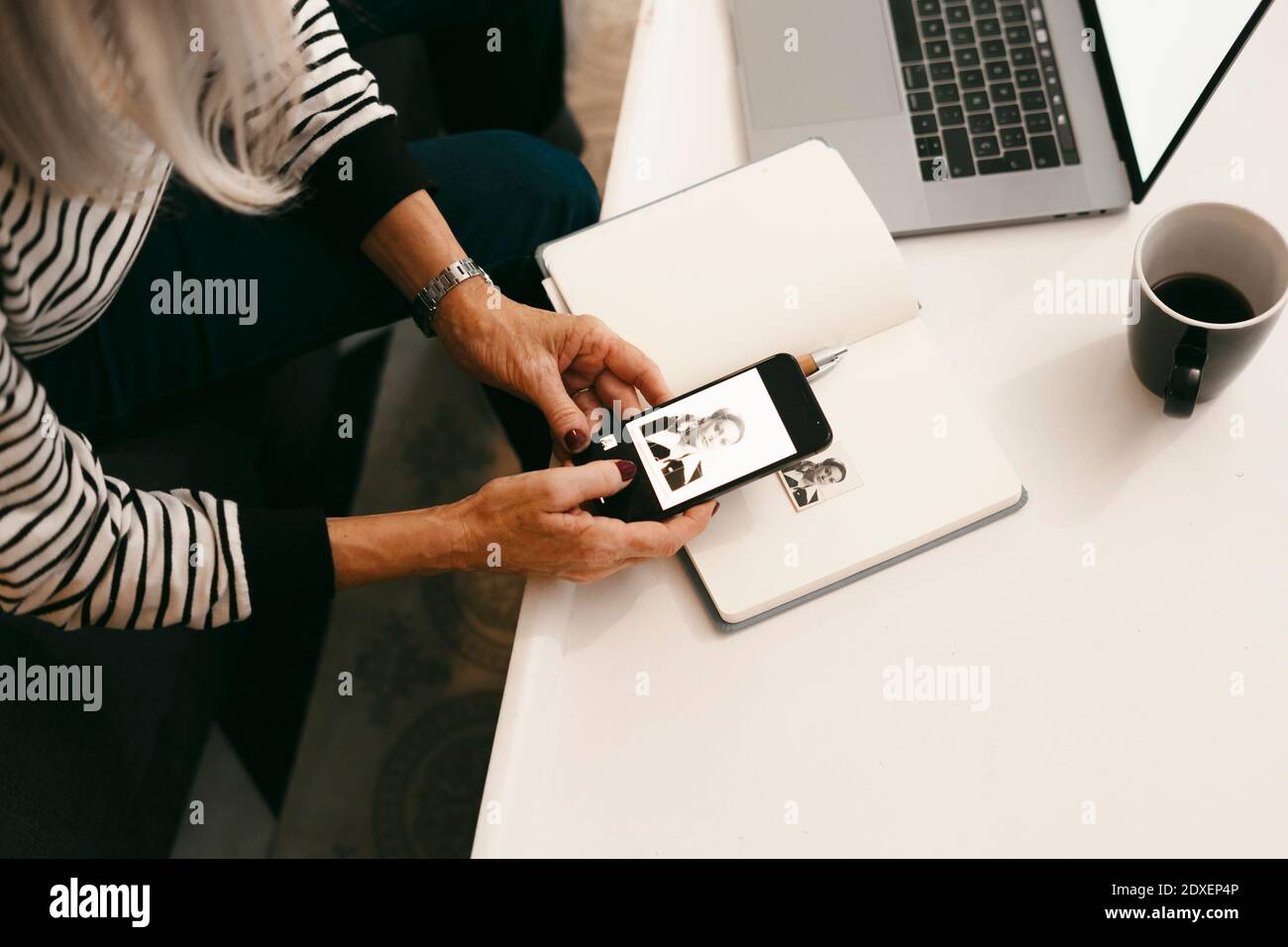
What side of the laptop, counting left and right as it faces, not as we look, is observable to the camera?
left
